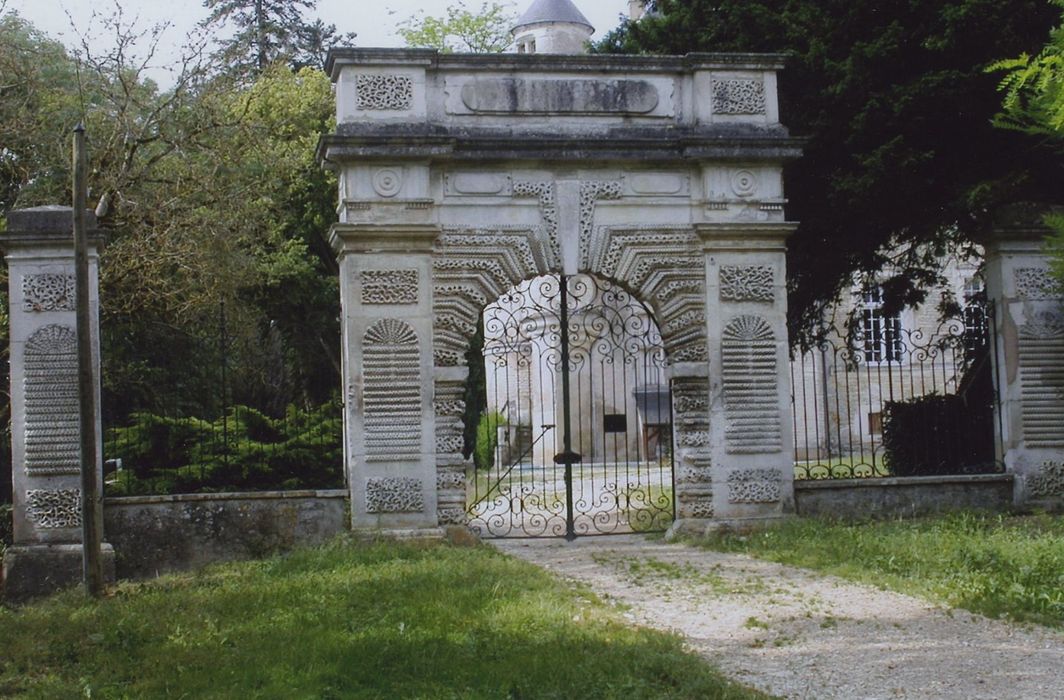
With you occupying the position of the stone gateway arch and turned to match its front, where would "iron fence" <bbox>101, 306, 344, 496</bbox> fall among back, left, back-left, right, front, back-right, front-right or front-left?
right

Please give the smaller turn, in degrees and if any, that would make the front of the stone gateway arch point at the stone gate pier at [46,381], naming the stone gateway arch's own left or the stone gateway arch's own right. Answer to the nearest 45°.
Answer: approximately 90° to the stone gateway arch's own right

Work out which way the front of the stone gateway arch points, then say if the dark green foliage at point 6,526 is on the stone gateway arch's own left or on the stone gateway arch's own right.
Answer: on the stone gateway arch's own right

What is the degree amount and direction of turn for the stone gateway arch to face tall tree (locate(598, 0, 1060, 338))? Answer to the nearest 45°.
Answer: approximately 90° to its left

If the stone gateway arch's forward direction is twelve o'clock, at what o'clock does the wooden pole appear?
The wooden pole is roughly at 2 o'clock from the stone gateway arch.

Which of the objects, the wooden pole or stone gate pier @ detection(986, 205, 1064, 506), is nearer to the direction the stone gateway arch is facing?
the wooden pole

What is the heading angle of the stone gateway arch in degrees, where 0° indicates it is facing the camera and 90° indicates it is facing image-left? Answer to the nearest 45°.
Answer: approximately 0°

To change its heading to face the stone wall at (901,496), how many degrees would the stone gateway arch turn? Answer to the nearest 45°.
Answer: approximately 90° to its left

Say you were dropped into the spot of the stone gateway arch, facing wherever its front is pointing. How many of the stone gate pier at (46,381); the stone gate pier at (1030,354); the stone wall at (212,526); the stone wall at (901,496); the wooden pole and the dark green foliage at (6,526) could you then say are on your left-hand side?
2

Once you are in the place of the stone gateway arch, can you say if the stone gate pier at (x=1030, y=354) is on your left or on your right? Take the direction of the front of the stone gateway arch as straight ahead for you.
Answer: on your left

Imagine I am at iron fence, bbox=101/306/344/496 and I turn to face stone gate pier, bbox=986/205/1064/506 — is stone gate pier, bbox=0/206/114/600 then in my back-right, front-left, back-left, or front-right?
back-right
